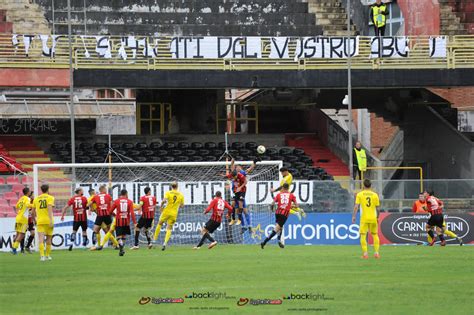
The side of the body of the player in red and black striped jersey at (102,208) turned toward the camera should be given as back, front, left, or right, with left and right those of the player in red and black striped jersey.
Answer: back

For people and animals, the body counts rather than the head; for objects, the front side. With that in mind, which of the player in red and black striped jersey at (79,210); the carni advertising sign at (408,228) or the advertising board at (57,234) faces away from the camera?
the player in red and black striped jersey

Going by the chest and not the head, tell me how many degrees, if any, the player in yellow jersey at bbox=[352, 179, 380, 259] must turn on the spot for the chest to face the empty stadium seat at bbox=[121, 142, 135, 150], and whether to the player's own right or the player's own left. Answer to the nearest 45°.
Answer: approximately 45° to the player's own left

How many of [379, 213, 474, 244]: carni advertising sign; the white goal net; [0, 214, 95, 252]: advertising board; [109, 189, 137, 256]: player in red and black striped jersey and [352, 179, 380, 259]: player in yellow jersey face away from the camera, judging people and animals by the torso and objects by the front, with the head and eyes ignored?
2

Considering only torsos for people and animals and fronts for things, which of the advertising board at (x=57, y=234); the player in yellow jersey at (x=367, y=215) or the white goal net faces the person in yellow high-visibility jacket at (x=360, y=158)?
the player in yellow jersey

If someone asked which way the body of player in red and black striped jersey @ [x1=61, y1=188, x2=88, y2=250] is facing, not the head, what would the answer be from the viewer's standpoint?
away from the camera

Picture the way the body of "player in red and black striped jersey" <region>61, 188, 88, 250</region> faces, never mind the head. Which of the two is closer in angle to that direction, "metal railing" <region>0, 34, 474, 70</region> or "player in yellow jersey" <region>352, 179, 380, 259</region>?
the metal railing

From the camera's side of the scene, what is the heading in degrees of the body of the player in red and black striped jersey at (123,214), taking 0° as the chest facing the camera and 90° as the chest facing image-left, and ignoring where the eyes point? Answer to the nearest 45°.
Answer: approximately 180°

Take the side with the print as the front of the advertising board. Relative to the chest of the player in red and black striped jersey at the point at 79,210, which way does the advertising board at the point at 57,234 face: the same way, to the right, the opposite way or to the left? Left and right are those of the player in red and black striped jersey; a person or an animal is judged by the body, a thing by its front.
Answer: the opposite way

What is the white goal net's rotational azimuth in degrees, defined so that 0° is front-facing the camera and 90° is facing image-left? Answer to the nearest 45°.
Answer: approximately 0°
